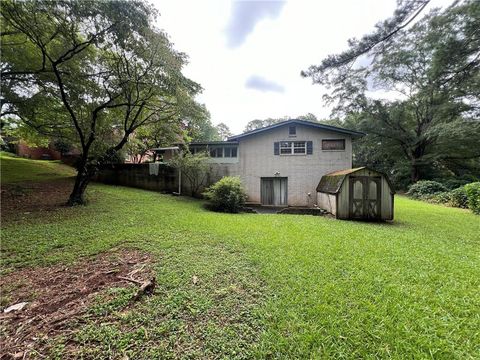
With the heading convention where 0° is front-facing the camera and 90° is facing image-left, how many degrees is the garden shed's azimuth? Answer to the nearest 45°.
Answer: approximately 0°

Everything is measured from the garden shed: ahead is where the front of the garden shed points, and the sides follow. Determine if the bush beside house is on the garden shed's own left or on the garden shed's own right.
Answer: on the garden shed's own right

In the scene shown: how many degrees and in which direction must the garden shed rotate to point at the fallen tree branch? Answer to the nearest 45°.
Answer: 0° — it already faces it

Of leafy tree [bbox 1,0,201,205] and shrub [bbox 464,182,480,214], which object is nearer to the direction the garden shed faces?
the leafy tree

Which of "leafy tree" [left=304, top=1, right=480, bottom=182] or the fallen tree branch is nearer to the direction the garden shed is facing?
the fallen tree branch

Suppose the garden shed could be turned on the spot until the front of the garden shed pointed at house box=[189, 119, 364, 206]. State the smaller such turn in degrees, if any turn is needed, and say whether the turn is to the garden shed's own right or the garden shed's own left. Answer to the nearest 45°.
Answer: approximately 135° to the garden shed's own right

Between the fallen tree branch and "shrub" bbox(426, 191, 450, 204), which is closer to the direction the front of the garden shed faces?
the fallen tree branch
